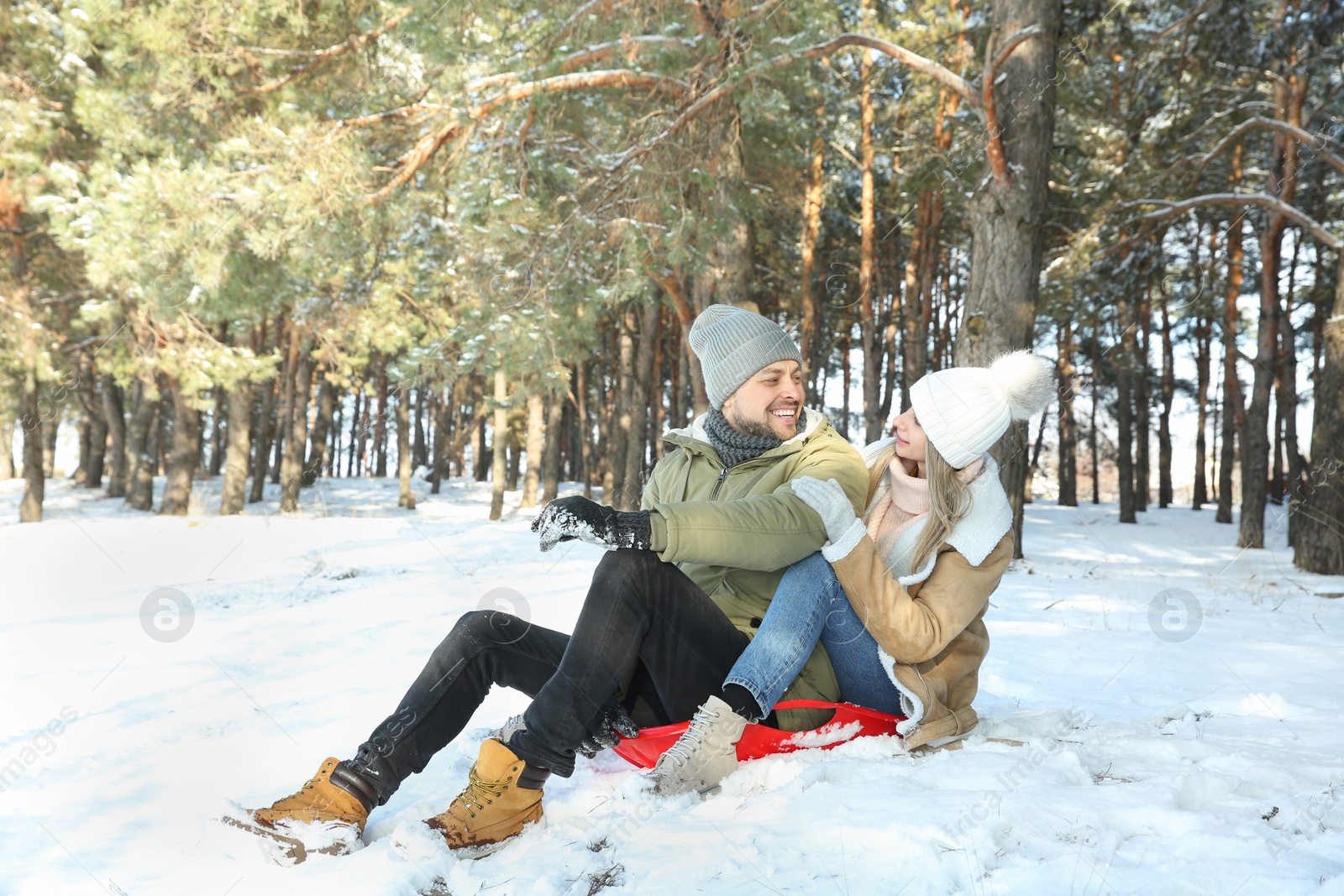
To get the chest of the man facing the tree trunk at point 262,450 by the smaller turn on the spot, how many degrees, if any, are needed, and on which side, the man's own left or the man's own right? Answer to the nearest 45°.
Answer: approximately 135° to the man's own right

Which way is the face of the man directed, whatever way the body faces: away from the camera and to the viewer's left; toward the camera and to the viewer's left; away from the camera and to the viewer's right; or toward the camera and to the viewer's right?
toward the camera and to the viewer's right

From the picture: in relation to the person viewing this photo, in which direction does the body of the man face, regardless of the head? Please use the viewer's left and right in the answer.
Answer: facing the viewer and to the left of the viewer

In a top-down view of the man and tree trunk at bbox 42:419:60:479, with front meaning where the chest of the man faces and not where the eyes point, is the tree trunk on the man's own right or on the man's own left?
on the man's own right

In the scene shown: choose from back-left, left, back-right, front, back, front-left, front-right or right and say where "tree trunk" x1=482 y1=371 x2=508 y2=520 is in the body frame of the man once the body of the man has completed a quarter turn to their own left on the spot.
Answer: back-left

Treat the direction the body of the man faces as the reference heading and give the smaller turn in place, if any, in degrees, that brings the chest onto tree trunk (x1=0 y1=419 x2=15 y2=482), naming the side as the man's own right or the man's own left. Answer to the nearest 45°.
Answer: approximately 90° to the man's own right

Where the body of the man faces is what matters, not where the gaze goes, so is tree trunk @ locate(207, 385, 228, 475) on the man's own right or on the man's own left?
on the man's own right

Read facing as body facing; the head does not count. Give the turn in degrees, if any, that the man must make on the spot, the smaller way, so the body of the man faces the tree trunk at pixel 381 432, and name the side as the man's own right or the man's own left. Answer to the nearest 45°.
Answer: approximately 135° to the man's own right

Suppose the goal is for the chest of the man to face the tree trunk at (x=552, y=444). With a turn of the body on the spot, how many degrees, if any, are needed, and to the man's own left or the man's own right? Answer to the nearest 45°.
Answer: approximately 135° to the man's own right

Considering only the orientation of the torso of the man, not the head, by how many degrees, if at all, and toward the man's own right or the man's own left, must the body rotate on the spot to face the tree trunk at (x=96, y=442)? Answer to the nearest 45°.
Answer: approximately 90° to the man's own right

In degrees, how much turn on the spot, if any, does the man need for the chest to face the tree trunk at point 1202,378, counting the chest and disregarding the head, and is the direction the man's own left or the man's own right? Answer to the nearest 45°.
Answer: approximately 180°

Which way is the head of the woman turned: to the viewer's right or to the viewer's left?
to the viewer's left

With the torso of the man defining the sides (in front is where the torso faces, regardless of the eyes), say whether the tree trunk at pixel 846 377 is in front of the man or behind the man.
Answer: behind

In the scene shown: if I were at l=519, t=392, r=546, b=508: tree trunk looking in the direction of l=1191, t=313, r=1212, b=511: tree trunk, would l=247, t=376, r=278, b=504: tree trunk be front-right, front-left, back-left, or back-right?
back-left
